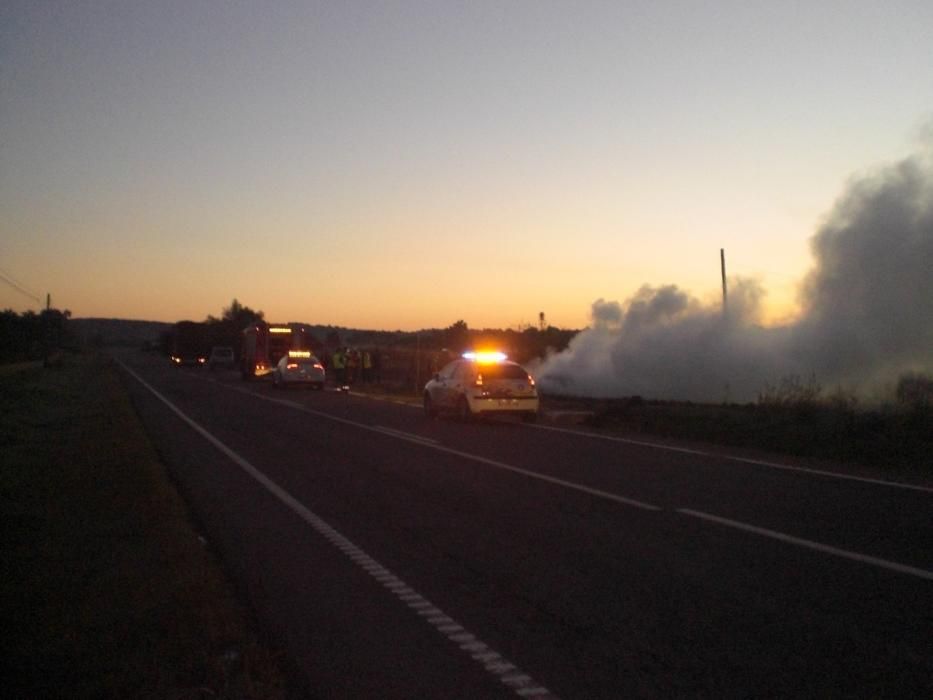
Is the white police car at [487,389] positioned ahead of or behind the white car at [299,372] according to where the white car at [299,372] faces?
behind

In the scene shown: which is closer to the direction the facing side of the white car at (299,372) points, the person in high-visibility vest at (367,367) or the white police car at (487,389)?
the person in high-visibility vest

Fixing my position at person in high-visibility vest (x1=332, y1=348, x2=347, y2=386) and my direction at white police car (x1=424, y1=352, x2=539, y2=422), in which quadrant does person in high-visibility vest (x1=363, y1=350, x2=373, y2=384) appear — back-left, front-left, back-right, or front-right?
back-left

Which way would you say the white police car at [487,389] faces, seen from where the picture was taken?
facing away from the viewer and to the left of the viewer

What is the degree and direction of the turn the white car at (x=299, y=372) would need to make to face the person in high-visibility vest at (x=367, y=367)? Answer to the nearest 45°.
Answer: approximately 90° to its right

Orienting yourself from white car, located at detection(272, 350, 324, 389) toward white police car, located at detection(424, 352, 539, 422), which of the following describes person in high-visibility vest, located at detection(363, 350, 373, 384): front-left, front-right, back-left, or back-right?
back-left

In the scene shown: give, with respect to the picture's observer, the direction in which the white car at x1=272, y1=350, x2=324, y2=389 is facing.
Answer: facing away from the viewer and to the left of the viewer
